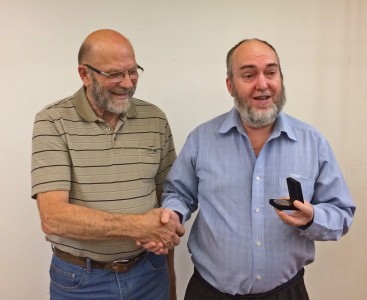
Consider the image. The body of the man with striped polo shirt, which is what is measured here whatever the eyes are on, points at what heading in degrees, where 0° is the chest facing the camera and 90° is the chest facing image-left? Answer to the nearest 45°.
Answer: approximately 315°

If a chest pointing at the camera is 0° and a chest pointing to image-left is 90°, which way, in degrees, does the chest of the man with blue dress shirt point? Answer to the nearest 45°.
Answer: approximately 0°

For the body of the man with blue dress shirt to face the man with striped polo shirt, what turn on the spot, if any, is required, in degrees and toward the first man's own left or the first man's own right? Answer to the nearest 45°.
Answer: approximately 90° to the first man's own right
